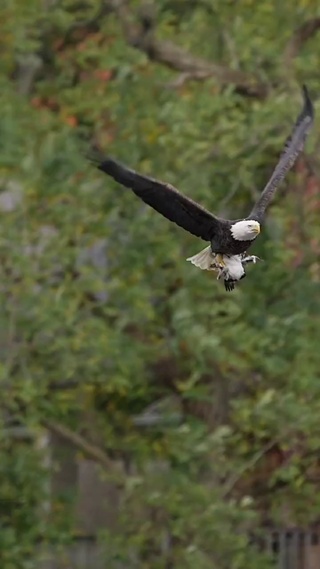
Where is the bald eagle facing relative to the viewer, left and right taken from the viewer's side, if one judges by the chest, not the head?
facing the viewer and to the right of the viewer
